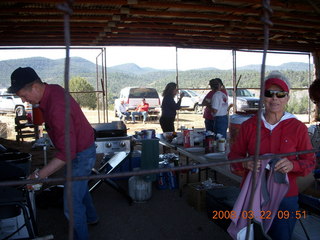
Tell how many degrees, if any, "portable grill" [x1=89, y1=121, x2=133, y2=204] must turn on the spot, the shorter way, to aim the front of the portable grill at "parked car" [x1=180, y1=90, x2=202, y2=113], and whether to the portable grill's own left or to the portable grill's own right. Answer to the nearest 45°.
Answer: approximately 180°

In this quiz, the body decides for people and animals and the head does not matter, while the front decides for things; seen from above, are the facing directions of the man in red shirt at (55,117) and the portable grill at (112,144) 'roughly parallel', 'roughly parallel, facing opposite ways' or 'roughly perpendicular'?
roughly perpendicular

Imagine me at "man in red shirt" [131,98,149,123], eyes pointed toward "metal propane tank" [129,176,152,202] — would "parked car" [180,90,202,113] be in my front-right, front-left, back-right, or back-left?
back-left

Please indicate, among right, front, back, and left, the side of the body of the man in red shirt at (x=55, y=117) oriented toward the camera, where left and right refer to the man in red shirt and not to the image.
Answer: left

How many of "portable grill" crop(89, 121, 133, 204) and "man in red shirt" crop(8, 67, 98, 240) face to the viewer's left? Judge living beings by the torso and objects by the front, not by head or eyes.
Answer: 1

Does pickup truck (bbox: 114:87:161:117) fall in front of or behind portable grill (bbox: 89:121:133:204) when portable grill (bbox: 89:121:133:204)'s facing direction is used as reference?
behind
